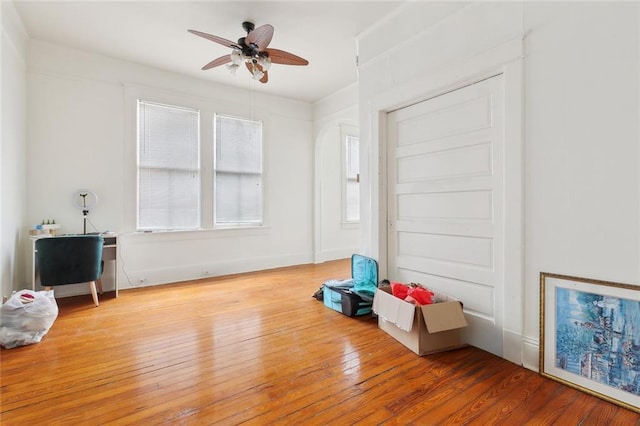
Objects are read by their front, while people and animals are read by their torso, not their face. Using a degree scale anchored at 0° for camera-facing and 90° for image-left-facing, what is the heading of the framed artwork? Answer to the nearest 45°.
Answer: approximately 45°

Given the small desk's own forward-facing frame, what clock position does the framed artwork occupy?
The framed artwork is roughly at 11 o'clock from the small desk.

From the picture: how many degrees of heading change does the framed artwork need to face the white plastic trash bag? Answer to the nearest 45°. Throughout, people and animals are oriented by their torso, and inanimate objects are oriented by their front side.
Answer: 0° — it already faces it

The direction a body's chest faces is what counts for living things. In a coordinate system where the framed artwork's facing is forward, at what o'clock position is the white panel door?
The white panel door is roughly at 2 o'clock from the framed artwork.

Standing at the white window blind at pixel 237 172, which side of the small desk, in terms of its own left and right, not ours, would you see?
left

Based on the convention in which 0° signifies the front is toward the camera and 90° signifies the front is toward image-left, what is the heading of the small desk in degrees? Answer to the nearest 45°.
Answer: approximately 0°

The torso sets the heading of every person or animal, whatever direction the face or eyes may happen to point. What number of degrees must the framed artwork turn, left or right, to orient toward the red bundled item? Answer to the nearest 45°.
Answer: approximately 45° to its right

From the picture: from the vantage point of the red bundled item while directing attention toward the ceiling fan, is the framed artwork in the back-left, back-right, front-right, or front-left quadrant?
back-left
